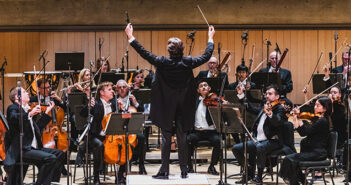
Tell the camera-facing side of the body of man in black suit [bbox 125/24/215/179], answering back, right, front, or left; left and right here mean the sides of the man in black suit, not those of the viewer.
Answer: back

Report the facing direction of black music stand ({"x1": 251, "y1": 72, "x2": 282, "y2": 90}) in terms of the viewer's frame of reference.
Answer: facing away from the viewer

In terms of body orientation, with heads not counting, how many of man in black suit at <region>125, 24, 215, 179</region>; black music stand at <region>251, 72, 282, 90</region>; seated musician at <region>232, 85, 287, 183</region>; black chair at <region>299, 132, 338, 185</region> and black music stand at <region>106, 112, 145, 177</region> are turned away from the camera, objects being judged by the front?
3

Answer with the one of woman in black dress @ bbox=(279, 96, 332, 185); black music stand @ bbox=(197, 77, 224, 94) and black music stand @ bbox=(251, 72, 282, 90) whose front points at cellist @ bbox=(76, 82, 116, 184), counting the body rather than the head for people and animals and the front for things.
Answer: the woman in black dress

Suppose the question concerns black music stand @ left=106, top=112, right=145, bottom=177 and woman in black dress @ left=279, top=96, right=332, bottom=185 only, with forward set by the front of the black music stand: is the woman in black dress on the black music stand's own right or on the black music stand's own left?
on the black music stand's own right

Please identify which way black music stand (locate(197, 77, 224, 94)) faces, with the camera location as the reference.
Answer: facing away from the viewer

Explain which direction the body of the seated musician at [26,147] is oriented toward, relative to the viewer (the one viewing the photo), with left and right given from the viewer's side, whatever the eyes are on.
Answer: facing to the right of the viewer

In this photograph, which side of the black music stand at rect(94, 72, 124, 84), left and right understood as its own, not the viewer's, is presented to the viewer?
back

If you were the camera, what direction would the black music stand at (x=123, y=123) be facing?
facing away from the viewer

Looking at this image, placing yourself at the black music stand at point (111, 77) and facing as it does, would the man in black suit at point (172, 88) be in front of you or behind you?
behind
